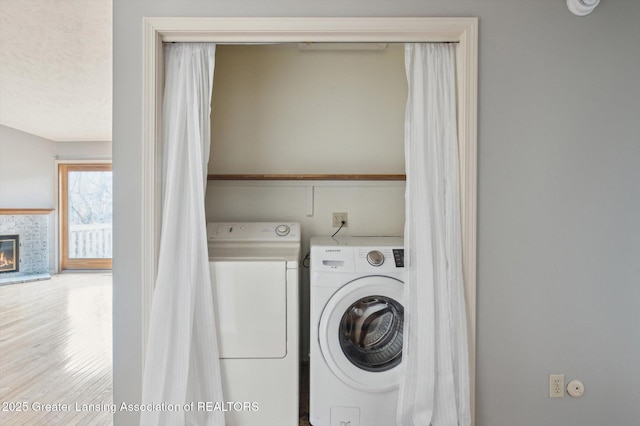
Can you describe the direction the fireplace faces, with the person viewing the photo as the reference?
facing the viewer

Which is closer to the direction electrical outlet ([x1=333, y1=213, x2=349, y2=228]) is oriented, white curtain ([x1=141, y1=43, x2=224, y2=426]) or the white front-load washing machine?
the white front-load washing machine

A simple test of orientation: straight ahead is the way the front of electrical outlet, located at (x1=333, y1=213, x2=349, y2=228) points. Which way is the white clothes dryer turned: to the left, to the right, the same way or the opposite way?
the same way

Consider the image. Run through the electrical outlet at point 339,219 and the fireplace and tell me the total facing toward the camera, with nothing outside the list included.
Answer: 2

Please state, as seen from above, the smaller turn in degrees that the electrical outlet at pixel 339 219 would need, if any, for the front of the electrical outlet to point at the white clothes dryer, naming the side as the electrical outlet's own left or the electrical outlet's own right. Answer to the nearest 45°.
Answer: approximately 45° to the electrical outlet's own right

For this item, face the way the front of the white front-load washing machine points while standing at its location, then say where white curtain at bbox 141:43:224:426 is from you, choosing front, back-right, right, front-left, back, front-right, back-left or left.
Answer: right

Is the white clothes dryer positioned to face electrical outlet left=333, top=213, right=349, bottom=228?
no

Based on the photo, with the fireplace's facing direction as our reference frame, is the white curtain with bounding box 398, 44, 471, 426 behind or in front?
in front

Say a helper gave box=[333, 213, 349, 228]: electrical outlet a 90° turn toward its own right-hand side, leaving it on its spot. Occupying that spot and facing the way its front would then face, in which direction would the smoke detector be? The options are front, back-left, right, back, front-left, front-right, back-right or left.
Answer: back-left

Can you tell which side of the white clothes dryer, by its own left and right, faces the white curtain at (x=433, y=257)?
left

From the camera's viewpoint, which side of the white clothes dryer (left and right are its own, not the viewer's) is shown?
front

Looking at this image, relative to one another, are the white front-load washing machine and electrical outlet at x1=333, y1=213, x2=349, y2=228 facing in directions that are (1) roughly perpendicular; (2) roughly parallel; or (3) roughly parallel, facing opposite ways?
roughly parallel

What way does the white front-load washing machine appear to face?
toward the camera

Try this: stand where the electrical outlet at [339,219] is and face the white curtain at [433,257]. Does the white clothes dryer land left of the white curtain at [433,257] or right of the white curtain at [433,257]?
right

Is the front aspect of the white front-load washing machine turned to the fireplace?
no
